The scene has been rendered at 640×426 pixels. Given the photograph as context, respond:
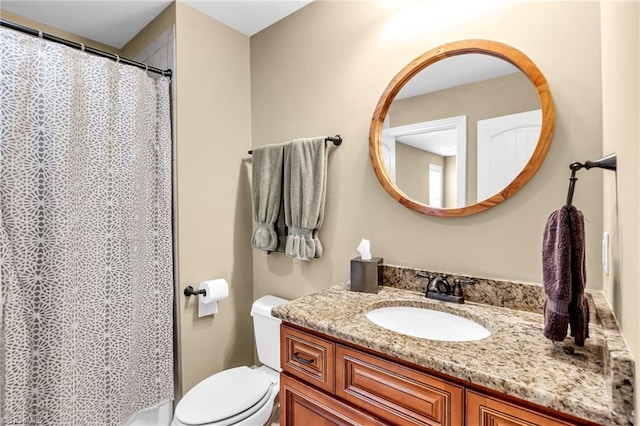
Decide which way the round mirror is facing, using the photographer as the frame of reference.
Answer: facing the viewer and to the left of the viewer

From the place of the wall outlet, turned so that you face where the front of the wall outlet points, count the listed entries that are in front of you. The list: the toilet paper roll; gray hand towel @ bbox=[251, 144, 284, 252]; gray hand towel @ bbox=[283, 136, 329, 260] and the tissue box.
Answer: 4

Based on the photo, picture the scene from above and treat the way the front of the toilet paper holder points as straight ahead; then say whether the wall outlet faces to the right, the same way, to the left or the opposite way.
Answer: the opposite way

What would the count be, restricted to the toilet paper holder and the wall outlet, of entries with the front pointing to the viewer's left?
1

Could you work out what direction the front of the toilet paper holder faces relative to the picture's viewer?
facing the viewer and to the right of the viewer

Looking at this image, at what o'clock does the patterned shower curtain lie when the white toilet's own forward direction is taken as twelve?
The patterned shower curtain is roughly at 2 o'clock from the white toilet.

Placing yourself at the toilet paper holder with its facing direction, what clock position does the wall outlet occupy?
The wall outlet is roughly at 12 o'clock from the toilet paper holder.

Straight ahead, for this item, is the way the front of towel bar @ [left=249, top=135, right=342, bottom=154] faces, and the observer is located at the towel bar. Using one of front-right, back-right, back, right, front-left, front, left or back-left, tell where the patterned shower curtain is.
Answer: front-right

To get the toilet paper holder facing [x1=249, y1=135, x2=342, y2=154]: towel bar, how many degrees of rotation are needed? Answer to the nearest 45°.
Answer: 0° — it already faces it

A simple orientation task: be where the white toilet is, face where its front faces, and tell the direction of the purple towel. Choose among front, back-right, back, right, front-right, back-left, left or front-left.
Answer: left

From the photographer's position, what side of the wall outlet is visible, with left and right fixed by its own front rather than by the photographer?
left

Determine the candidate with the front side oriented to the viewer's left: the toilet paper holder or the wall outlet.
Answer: the wall outlet

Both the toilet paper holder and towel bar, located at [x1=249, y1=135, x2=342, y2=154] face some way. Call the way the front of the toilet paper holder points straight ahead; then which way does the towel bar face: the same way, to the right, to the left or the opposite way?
to the right

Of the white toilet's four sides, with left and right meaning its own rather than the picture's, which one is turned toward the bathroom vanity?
left

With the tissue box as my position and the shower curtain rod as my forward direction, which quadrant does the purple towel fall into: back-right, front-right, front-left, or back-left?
back-left

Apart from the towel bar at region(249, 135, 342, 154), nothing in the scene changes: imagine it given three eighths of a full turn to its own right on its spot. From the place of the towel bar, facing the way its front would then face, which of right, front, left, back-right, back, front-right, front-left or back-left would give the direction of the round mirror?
back-right

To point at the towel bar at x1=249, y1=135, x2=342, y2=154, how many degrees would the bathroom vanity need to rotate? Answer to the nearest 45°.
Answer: approximately 90° to its right
